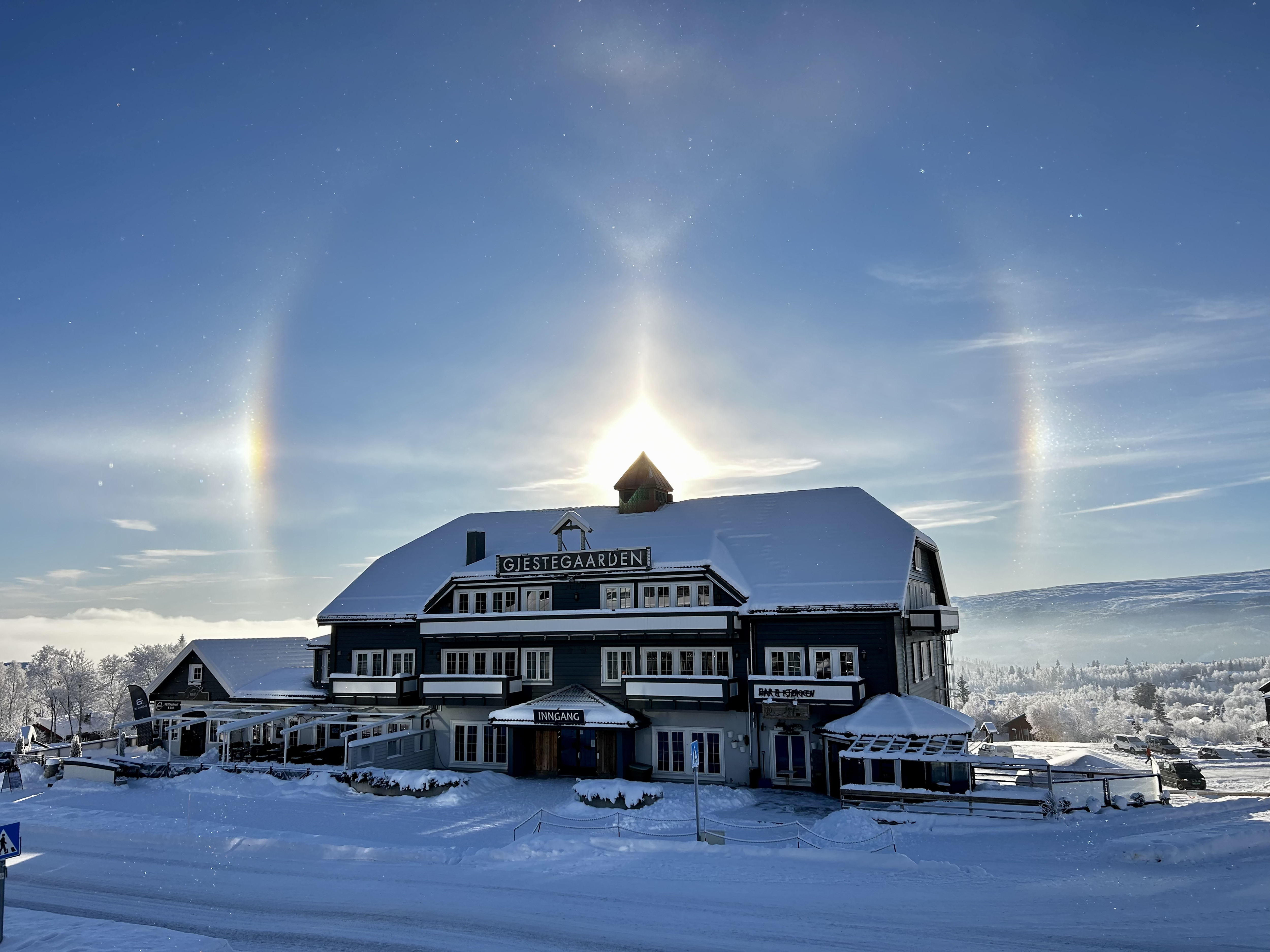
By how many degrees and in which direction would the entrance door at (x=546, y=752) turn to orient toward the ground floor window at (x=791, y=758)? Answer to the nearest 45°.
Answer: approximately 45° to its left

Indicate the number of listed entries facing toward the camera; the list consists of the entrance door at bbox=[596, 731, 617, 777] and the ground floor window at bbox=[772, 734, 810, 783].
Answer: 2

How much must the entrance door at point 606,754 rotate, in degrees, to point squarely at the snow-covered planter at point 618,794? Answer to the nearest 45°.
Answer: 0° — it already faces it

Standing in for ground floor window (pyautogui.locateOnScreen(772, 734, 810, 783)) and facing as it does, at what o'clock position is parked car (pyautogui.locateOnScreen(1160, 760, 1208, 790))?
The parked car is roughly at 8 o'clock from the ground floor window.

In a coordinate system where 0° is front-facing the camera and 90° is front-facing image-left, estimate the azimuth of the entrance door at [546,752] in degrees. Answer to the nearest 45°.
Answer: approximately 0°

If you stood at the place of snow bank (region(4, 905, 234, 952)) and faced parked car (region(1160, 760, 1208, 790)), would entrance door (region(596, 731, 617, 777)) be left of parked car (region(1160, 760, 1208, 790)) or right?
left

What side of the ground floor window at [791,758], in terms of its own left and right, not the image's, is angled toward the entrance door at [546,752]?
right
